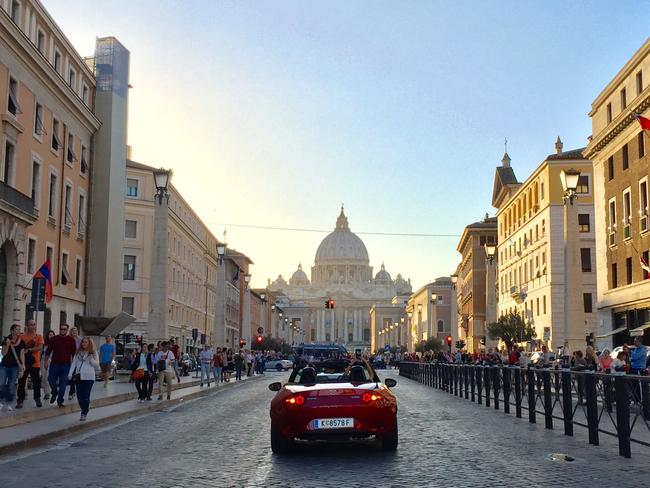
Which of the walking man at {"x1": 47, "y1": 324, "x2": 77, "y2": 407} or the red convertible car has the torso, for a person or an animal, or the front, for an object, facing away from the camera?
the red convertible car

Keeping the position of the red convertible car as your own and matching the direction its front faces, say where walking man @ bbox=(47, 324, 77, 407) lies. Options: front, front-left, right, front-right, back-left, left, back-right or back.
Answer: front-left

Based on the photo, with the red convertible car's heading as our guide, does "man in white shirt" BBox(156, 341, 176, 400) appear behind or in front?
in front

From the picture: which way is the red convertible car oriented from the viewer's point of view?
away from the camera

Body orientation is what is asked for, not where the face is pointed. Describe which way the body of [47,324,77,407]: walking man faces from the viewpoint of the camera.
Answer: toward the camera

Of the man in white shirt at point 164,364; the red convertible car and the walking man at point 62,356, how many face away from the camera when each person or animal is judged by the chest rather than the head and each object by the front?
1

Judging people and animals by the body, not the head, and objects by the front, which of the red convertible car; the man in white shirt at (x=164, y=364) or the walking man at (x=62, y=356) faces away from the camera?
the red convertible car

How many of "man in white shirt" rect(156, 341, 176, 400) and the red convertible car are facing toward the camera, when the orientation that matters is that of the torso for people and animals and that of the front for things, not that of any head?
1

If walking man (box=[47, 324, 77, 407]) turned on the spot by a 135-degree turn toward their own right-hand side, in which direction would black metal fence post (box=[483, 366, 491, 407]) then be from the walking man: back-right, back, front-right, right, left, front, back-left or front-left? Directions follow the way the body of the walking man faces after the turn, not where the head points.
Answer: back-right

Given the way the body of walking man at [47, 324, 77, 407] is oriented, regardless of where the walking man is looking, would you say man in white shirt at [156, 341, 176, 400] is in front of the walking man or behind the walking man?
behind

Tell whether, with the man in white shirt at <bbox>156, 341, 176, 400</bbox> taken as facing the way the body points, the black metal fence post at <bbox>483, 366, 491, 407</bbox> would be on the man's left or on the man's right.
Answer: on the man's left

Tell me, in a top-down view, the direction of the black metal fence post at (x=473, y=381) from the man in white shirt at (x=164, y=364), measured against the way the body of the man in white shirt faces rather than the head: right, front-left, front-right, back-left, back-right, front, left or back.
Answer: left

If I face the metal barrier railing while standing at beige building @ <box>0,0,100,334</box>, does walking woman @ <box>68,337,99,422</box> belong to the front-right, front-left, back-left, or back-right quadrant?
front-right

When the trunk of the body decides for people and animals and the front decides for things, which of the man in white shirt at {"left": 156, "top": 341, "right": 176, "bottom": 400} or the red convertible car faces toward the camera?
the man in white shirt

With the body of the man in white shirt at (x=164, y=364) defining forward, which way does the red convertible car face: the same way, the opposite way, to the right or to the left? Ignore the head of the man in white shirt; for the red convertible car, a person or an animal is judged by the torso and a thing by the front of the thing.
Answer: the opposite way

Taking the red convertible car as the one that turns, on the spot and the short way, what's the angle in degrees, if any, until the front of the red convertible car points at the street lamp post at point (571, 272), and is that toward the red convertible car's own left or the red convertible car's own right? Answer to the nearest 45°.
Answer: approximately 45° to the red convertible car's own right

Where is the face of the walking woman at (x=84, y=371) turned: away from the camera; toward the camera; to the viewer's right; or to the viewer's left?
toward the camera

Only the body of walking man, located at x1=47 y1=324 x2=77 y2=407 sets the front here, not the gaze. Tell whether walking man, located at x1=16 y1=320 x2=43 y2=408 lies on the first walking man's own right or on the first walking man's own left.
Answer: on the first walking man's own right
